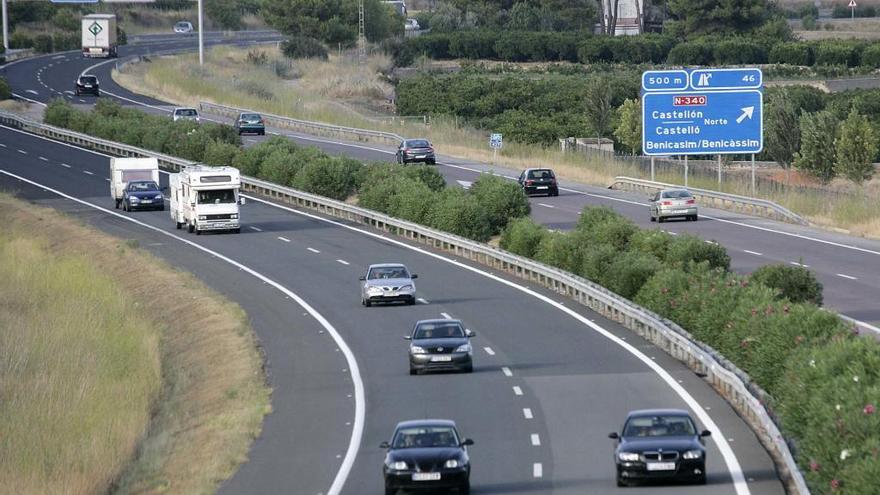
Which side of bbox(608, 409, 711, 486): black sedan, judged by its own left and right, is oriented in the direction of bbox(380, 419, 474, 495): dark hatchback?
right

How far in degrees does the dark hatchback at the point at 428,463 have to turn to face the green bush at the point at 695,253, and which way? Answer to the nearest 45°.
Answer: approximately 180°

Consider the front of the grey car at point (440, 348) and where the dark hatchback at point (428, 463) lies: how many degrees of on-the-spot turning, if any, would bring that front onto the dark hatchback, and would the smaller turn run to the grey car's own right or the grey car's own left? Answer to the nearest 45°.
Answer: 0° — it already faces it

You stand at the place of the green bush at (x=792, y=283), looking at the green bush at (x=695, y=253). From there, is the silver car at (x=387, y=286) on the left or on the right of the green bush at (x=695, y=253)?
left

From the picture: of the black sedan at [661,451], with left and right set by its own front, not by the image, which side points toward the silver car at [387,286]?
back

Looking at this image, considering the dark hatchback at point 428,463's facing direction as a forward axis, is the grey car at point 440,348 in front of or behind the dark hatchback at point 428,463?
behind

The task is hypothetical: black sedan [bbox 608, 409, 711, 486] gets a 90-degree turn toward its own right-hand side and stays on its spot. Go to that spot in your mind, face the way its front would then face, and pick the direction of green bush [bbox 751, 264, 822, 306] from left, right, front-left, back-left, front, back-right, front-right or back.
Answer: right

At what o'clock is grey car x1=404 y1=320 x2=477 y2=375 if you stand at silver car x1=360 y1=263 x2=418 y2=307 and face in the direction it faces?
The grey car is roughly at 12 o'clock from the silver car.
